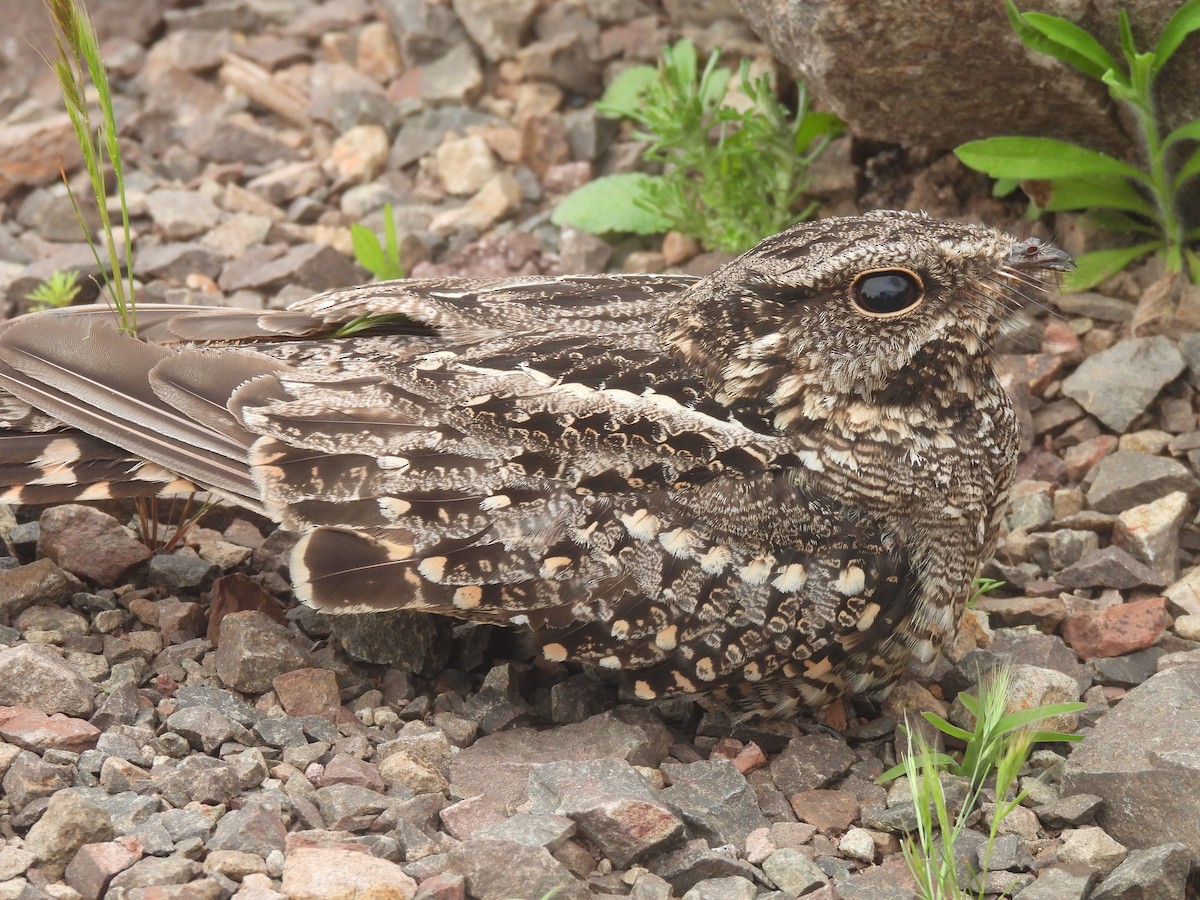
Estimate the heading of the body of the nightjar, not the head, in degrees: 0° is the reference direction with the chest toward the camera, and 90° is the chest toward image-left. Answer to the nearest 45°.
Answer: approximately 270°

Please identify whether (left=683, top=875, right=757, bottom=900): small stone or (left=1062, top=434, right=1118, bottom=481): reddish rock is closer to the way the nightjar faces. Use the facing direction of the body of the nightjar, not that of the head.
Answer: the reddish rock

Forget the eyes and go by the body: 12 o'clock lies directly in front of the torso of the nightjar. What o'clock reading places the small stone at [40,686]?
The small stone is roughly at 6 o'clock from the nightjar.

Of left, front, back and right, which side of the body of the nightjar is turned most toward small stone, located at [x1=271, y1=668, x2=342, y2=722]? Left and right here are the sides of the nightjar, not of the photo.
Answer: back

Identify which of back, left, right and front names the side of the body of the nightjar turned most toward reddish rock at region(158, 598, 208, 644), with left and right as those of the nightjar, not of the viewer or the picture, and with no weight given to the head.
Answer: back

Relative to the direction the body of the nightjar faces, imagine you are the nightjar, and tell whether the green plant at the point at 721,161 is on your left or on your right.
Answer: on your left

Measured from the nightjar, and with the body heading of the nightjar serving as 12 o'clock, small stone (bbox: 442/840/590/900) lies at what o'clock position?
The small stone is roughly at 4 o'clock from the nightjar.

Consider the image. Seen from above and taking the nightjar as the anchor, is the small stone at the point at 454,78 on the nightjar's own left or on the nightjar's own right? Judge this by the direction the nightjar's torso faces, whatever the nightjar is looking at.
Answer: on the nightjar's own left

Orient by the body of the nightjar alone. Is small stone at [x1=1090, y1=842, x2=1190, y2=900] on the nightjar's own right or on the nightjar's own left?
on the nightjar's own right

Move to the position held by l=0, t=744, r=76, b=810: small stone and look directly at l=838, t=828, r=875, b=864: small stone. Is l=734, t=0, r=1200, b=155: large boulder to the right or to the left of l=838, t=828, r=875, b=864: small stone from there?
left
